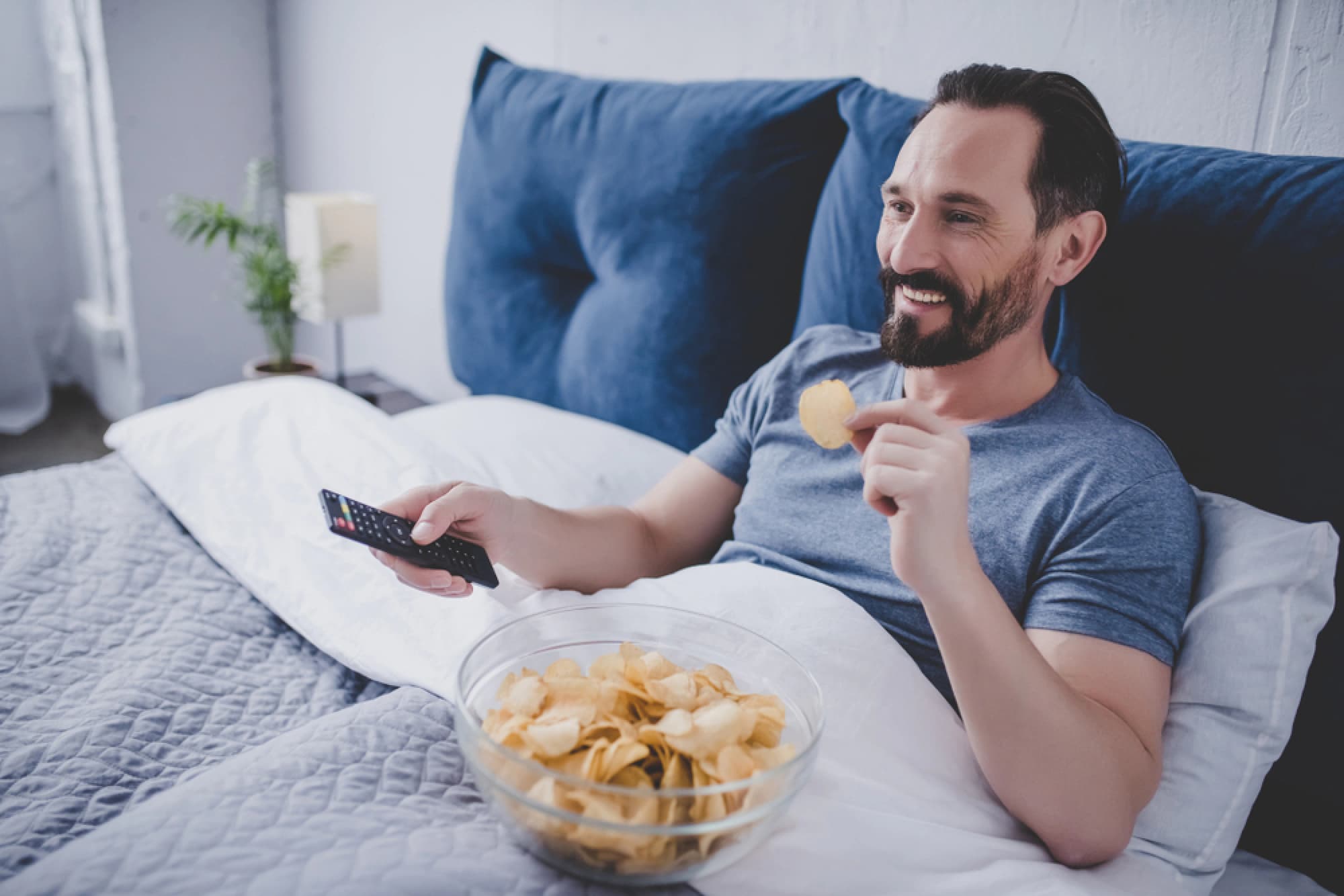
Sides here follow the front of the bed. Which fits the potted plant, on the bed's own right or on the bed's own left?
on the bed's own right

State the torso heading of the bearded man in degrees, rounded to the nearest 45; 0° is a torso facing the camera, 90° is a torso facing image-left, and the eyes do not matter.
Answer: approximately 45°

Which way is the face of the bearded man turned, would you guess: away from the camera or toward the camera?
toward the camera

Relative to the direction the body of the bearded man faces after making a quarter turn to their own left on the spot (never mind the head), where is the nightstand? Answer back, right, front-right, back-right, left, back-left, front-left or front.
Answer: back
